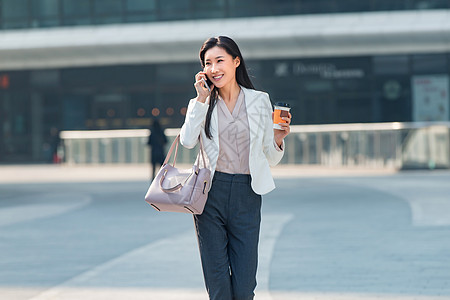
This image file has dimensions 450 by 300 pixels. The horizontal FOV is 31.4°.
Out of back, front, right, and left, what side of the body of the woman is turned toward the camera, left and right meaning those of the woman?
front

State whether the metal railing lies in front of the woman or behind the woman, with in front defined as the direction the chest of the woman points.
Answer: behind
